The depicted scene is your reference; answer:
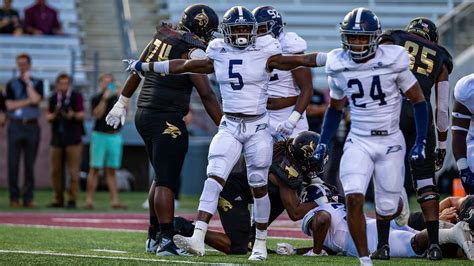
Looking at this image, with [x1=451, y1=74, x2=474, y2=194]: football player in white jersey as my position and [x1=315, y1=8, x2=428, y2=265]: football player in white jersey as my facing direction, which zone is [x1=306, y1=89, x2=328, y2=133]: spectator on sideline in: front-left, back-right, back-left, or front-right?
back-right

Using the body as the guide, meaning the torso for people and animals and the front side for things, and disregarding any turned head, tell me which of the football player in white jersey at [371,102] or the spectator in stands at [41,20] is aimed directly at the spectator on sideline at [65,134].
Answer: the spectator in stands at [41,20]

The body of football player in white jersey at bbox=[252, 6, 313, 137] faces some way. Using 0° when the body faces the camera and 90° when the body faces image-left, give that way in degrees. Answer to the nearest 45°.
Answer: approximately 45°

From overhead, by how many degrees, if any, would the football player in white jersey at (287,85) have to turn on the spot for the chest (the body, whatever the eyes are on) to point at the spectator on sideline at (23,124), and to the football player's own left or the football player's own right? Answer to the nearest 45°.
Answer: approximately 90° to the football player's own right

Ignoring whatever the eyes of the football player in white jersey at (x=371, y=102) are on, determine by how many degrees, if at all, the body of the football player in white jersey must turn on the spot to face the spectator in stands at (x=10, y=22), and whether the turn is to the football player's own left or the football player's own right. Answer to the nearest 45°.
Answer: approximately 135° to the football player's own right

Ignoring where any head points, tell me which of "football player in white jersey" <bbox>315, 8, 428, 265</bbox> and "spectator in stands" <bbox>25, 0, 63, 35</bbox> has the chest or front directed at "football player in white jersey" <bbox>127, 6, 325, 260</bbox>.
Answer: the spectator in stands

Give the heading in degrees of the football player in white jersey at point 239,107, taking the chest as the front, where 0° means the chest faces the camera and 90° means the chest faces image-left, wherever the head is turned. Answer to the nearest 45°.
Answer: approximately 0°

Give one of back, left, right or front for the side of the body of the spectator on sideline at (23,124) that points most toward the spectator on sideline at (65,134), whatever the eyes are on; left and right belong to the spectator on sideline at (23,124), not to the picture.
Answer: left

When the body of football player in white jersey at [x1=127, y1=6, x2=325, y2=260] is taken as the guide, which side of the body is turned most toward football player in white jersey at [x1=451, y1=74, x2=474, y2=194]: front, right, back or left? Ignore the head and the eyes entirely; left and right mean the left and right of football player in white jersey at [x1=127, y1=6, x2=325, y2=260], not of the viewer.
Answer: left

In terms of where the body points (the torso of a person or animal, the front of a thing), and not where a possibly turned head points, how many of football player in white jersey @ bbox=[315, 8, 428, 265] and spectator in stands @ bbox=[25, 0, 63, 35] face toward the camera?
2
